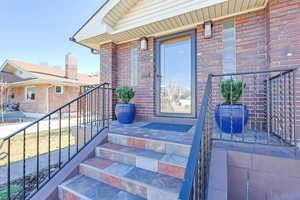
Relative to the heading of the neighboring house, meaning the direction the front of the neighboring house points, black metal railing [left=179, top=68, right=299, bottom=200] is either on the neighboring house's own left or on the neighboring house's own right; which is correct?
on the neighboring house's own left

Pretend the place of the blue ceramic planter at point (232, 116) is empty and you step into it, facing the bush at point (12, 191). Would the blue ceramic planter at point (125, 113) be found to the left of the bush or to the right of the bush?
right

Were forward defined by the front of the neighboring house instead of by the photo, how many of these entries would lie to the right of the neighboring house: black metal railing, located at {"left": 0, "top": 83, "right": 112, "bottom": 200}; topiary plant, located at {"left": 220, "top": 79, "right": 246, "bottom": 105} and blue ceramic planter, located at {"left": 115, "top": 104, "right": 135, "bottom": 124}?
0

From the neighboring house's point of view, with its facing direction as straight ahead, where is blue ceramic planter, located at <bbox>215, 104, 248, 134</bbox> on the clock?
The blue ceramic planter is roughly at 10 o'clock from the neighboring house.

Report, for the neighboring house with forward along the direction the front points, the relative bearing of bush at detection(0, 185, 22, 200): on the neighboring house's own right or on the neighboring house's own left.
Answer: on the neighboring house's own left

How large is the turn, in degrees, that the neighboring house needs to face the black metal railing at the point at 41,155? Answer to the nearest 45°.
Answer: approximately 45° to its left

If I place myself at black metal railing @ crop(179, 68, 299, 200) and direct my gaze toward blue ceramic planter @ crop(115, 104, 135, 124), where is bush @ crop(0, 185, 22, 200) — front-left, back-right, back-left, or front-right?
front-left

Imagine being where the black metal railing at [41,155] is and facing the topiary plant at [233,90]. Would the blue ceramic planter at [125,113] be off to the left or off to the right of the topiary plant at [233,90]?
left

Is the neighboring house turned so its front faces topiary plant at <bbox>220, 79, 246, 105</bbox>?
no

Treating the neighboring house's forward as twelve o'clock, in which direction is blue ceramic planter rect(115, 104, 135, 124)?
The blue ceramic planter is roughly at 10 o'clock from the neighboring house.

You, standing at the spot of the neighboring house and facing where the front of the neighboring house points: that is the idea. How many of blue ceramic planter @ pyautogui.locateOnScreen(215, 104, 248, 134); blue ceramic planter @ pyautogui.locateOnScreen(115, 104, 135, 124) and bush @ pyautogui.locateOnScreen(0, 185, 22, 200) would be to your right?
0
